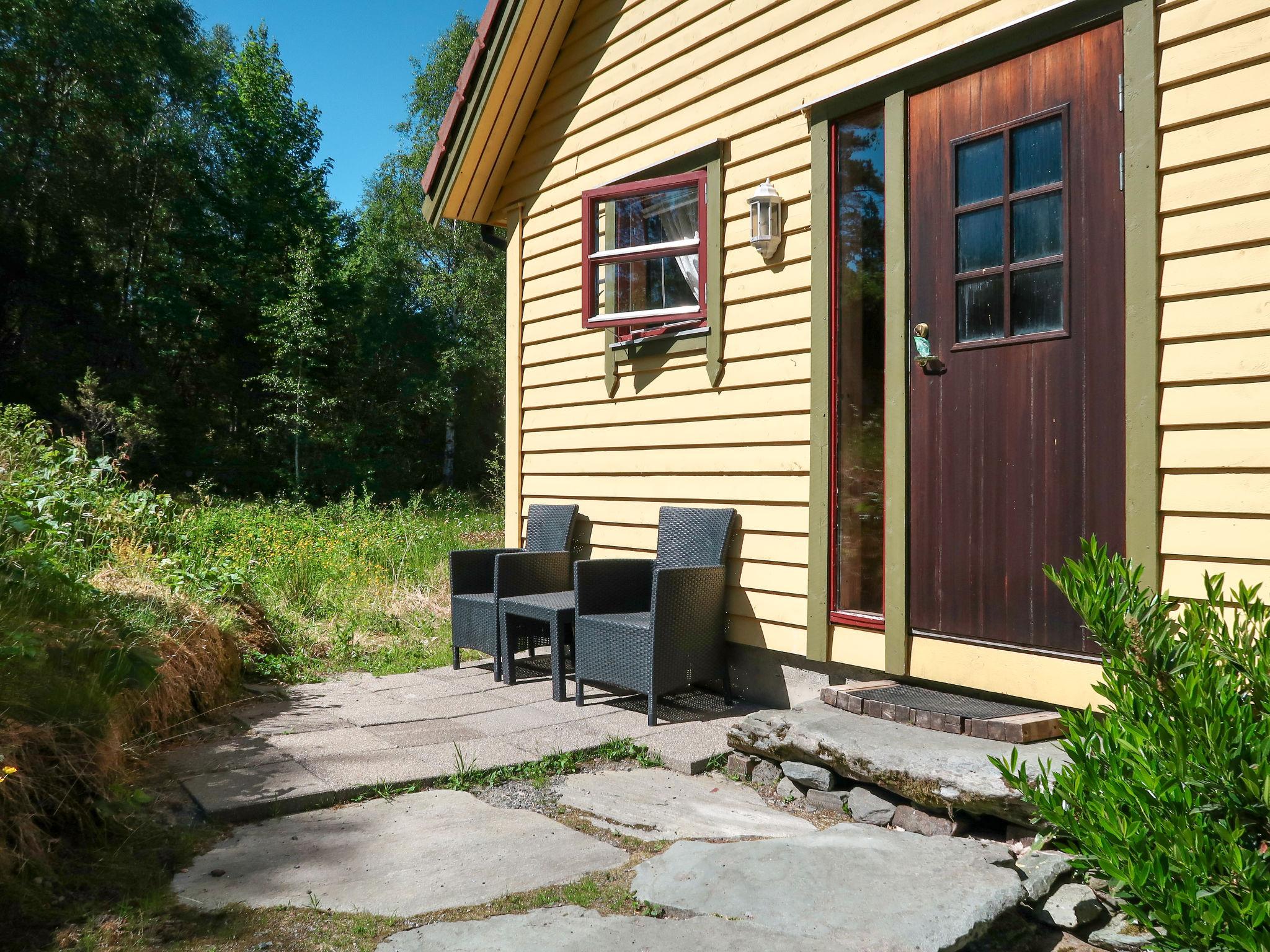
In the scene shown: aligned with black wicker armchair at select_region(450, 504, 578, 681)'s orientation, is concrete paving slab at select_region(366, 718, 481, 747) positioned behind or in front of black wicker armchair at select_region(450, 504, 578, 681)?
in front

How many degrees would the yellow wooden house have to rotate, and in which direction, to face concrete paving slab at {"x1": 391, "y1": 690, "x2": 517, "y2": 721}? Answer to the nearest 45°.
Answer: approximately 45° to its right

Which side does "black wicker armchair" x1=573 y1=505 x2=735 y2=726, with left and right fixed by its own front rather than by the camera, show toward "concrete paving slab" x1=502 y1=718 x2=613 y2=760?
front

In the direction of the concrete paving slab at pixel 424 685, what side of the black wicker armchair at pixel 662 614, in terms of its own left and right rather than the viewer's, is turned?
right

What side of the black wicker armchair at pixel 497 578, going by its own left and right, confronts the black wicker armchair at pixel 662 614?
left

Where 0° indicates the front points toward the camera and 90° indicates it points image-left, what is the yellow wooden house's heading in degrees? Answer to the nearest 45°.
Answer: approximately 45°

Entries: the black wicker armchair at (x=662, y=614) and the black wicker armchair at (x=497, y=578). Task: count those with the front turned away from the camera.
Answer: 0

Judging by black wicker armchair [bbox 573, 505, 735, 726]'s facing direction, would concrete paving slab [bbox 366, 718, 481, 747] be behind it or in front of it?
in front

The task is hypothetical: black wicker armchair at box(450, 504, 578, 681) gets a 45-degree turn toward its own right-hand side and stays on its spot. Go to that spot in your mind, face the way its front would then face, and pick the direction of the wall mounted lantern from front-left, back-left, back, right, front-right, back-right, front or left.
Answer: back-left

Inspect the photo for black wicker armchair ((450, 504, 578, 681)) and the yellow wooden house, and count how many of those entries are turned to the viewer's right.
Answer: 0

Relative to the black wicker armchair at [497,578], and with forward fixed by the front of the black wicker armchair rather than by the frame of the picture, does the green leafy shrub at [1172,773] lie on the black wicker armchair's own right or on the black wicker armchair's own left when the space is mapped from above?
on the black wicker armchair's own left

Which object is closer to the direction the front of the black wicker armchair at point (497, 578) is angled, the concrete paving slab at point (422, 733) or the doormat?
the concrete paving slab

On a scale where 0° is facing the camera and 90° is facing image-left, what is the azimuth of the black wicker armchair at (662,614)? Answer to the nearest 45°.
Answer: approximately 45°
